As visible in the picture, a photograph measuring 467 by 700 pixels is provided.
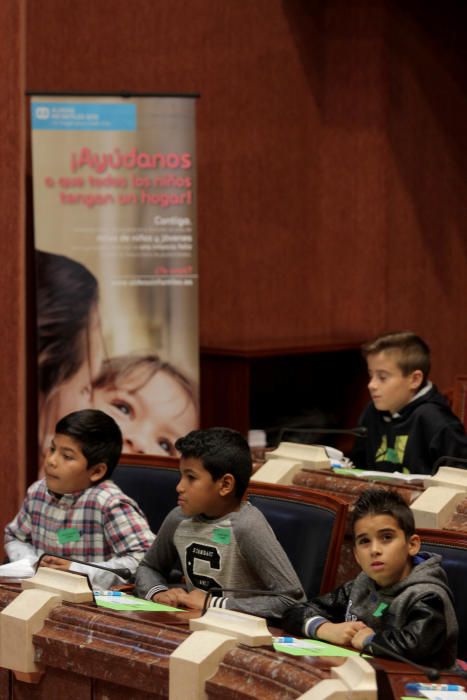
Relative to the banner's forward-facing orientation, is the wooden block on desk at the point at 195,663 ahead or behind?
ahead

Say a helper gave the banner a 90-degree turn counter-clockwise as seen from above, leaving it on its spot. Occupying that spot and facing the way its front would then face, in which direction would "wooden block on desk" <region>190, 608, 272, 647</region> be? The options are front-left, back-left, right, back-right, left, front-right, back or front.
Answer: right

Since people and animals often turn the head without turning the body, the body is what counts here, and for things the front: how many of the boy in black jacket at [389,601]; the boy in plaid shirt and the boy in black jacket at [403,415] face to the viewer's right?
0

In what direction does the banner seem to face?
toward the camera

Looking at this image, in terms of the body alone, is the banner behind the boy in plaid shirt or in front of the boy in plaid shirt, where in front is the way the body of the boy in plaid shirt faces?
behind

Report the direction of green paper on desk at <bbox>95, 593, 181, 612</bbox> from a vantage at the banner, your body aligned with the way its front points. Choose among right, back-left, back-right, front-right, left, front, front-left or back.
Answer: front

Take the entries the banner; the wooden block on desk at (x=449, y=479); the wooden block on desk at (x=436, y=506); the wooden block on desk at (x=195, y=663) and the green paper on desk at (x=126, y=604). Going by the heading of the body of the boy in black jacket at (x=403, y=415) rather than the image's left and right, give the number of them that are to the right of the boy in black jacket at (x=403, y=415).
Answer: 1

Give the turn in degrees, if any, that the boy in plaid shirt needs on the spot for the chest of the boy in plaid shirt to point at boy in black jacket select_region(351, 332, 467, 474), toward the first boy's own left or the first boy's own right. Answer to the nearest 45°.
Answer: approximately 180°

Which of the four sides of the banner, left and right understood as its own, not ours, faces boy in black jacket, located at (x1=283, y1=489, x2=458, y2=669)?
front

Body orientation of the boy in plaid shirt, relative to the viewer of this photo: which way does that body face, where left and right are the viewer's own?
facing the viewer and to the left of the viewer

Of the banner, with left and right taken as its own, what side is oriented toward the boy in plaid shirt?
front
